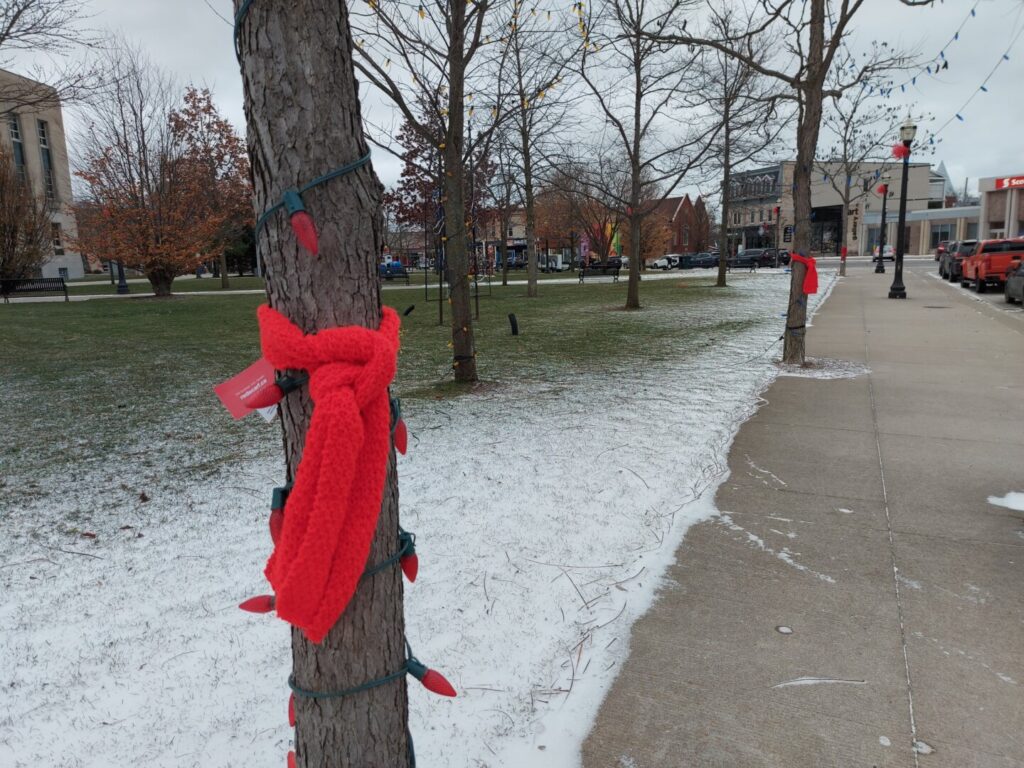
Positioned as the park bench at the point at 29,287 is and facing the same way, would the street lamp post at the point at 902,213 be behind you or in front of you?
in front

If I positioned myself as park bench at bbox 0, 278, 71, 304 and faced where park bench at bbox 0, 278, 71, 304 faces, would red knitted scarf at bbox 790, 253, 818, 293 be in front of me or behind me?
in front

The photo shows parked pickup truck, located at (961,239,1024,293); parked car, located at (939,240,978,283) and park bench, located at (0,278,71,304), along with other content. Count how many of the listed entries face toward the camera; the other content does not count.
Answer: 1

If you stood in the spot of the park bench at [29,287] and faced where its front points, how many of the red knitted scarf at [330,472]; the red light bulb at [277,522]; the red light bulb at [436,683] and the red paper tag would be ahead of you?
4

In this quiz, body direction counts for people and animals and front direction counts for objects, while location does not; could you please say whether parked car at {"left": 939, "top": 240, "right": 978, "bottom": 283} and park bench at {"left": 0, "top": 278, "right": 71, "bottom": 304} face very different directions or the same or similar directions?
very different directions

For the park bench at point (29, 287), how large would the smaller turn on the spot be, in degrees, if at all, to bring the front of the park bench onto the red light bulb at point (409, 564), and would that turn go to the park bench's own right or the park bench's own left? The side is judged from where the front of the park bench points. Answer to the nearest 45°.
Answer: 0° — it already faces it
